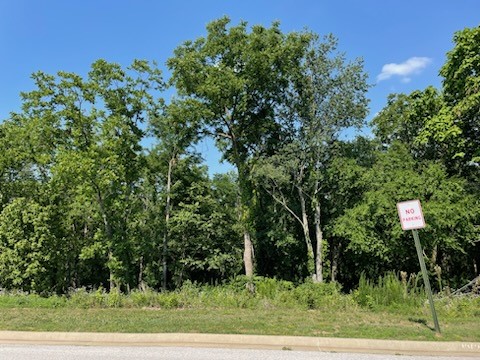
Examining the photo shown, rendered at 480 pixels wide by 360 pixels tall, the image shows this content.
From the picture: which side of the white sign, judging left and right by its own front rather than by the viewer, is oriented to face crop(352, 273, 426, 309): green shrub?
back

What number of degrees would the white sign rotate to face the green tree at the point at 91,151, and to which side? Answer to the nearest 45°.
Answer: approximately 135° to its right

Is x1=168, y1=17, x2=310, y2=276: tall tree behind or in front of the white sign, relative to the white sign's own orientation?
behind

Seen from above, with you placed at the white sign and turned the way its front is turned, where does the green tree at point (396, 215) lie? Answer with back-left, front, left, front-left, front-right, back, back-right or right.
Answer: back

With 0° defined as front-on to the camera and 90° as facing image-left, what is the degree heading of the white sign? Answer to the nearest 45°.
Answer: approximately 0°

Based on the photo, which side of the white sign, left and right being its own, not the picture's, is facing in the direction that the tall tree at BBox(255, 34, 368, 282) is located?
back

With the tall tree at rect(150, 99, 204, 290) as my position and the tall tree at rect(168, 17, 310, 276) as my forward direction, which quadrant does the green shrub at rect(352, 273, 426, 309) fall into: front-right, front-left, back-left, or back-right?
front-right
